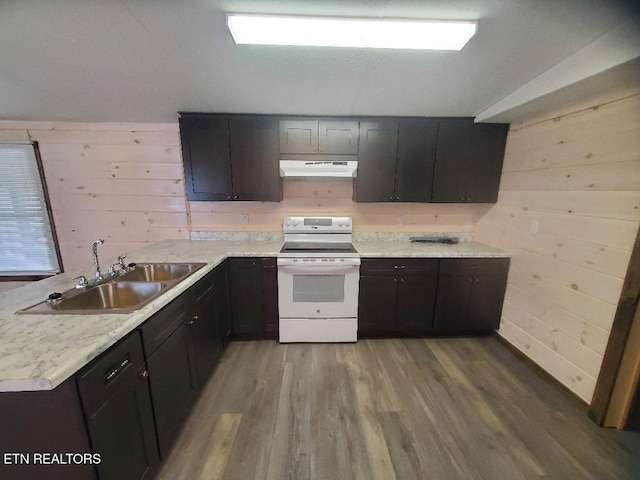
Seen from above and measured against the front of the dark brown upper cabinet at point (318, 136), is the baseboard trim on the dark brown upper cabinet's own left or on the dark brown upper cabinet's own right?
on the dark brown upper cabinet's own left

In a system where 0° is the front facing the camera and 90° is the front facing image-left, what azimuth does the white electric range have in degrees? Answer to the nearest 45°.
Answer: approximately 0°

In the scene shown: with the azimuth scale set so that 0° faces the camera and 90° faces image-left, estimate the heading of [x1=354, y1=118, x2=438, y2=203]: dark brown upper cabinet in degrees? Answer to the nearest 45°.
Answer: approximately 0°

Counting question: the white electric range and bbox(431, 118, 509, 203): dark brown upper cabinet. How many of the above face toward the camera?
2

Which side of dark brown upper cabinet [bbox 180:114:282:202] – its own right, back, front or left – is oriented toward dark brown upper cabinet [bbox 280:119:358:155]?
left

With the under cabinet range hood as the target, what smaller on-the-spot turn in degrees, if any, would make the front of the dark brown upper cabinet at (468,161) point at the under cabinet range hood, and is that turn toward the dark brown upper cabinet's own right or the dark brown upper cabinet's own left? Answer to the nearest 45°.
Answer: approximately 45° to the dark brown upper cabinet's own right

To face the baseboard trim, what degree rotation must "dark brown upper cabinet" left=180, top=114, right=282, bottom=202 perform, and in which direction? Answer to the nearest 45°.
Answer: approximately 45° to its left

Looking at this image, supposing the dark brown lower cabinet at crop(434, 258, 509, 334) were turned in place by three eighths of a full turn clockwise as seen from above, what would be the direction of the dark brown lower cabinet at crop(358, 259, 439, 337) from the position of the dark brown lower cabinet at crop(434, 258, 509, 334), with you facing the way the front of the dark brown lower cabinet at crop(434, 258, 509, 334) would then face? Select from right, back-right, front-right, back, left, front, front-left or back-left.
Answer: left
